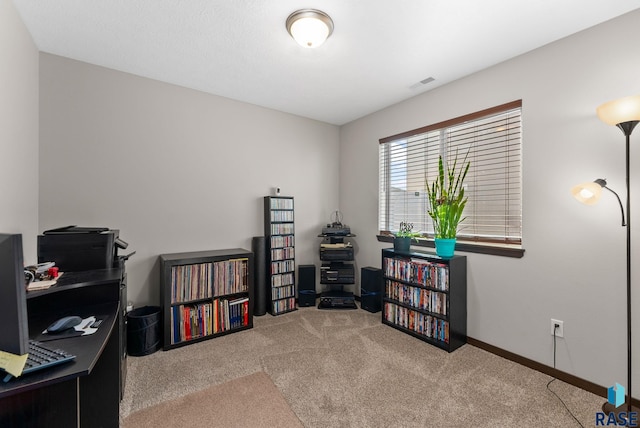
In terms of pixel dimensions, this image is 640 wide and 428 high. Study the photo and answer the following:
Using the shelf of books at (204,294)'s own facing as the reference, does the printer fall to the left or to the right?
on its right

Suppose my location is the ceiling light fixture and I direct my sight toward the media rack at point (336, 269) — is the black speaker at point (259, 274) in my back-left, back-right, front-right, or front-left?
front-left

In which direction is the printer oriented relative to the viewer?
to the viewer's right

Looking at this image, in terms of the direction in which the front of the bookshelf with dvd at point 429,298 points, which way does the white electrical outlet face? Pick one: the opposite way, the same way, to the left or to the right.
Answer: the same way

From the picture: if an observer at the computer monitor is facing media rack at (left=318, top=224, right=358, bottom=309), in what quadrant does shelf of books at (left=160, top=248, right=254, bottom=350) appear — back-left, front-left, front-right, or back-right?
front-left

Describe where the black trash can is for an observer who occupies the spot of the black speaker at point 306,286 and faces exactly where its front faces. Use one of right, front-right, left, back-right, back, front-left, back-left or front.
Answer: front-right

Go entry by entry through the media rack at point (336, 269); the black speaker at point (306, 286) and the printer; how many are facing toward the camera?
2

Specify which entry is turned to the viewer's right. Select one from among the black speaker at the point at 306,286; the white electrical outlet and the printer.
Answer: the printer

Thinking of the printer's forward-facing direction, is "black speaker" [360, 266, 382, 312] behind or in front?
in front

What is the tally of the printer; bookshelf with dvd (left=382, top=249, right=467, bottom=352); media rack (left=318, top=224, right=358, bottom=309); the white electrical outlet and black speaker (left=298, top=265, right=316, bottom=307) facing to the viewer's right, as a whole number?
1

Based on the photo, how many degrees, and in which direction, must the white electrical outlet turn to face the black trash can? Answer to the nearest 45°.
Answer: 0° — it already faces it

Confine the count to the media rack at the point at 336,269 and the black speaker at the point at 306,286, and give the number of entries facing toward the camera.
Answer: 2

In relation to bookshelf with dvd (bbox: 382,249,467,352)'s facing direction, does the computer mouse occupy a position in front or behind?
in front

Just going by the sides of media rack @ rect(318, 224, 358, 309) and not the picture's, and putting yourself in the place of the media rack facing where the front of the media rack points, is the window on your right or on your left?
on your left

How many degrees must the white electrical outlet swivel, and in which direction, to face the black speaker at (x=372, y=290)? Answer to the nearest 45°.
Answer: approximately 45° to its right

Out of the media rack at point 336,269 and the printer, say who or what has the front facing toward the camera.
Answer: the media rack

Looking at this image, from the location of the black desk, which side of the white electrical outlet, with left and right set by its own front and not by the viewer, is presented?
front

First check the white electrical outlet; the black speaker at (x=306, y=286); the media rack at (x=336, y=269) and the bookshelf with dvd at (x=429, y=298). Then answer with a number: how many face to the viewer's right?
0
